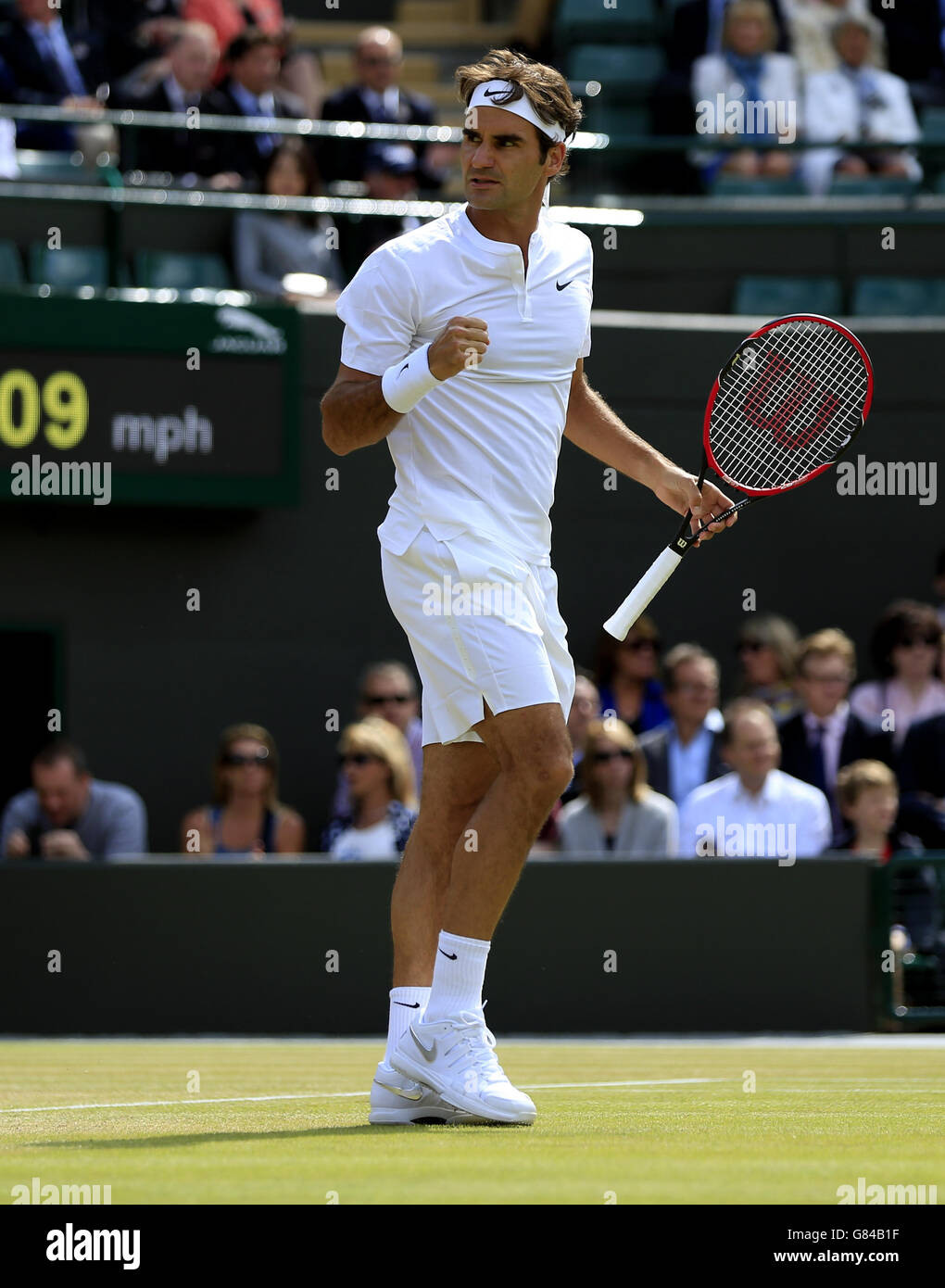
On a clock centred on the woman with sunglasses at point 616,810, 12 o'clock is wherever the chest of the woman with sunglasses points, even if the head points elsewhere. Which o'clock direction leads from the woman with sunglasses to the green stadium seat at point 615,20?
The green stadium seat is roughly at 6 o'clock from the woman with sunglasses.

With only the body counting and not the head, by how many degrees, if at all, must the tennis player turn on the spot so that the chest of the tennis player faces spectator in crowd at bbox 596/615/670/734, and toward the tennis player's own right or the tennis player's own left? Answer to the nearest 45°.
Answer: approximately 135° to the tennis player's own left

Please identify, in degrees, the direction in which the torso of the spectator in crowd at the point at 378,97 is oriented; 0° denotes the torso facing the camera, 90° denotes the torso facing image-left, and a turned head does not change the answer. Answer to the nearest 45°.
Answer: approximately 0°

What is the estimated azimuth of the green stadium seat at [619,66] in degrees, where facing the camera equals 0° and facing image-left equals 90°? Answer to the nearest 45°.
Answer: approximately 0°

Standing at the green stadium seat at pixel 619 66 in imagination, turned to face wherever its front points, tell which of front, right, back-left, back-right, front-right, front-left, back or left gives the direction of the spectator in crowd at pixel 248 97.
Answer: front-right

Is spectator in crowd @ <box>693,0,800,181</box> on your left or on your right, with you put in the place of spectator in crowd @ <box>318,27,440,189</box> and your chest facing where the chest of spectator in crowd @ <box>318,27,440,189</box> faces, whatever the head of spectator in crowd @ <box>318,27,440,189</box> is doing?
on your left

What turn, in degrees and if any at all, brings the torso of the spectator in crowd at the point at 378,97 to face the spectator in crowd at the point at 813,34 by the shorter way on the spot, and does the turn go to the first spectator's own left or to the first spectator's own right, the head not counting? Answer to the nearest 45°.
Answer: approximately 90° to the first spectator's own left

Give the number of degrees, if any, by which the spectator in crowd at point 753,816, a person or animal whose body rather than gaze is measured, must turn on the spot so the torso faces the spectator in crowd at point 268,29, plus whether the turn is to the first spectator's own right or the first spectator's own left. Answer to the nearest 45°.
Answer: approximately 135° to the first spectator's own right

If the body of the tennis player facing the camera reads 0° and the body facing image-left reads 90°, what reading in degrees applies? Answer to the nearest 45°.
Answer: approximately 315°

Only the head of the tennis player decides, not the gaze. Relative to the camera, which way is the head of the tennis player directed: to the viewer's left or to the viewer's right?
to the viewer's left

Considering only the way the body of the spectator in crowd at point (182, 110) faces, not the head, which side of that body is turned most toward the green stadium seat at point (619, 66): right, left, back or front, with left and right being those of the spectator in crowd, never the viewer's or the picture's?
left

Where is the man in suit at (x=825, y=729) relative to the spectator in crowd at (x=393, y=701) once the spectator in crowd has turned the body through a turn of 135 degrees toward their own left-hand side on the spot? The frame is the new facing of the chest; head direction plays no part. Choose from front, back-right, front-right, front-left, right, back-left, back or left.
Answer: front-right
